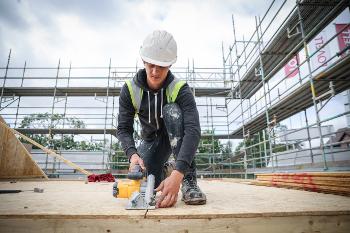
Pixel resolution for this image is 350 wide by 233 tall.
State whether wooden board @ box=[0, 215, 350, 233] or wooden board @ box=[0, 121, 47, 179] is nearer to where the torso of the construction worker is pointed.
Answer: the wooden board @ box=[0, 215, 350, 233]

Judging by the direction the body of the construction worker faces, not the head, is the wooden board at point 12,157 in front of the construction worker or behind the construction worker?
behind

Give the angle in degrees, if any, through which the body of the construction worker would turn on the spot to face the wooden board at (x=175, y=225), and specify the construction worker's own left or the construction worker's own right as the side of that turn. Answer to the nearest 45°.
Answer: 0° — they already face it

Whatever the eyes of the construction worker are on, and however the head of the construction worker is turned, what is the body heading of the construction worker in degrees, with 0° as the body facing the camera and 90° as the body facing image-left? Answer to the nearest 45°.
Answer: approximately 0°
